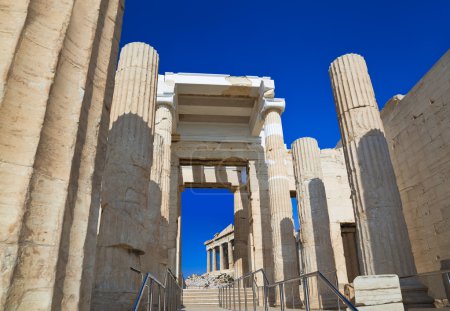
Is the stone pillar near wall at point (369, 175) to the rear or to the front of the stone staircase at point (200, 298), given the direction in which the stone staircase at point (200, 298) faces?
to the front

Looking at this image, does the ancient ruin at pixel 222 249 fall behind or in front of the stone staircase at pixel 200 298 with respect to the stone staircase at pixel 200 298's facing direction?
behind

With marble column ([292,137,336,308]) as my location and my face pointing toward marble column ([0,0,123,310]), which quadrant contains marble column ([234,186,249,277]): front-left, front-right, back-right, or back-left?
back-right

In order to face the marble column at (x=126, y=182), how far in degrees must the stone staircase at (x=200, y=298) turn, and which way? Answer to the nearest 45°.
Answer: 0° — it already faces it

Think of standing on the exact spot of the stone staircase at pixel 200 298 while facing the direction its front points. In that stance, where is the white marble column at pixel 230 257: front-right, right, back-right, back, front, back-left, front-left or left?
back

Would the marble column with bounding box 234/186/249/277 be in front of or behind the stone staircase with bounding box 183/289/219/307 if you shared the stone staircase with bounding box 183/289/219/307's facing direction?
behind

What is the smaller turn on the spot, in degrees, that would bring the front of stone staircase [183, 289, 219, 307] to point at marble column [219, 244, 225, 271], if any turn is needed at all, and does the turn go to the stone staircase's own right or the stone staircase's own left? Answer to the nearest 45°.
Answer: approximately 180°

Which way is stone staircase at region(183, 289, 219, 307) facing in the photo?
toward the camera

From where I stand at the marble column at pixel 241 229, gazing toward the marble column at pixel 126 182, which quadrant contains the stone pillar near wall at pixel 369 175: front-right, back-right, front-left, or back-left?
front-left

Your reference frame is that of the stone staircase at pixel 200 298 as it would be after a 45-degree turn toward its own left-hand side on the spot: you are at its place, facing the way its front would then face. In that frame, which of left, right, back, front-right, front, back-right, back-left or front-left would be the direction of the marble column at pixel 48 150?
front-right

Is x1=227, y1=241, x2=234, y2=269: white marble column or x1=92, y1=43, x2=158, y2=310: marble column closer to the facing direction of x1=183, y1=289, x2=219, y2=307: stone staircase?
the marble column

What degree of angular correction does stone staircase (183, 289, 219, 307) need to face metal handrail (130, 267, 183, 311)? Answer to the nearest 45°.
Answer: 0° — it already faces it

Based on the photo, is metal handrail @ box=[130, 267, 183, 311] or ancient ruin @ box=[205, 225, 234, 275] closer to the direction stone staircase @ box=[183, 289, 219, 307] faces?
the metal handrail
